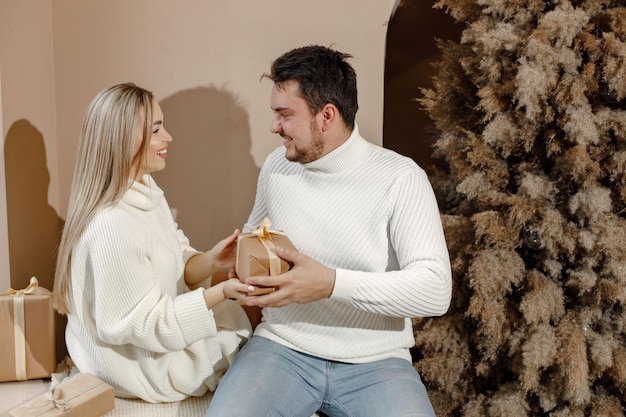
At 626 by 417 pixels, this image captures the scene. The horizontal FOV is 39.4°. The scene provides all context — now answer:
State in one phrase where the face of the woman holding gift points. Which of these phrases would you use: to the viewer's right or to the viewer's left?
to the viewer's right

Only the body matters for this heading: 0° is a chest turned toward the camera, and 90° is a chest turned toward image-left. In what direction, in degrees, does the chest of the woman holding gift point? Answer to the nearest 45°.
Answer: approximately 270°

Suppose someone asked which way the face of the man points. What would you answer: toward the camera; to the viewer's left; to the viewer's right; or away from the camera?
to the viewer's left

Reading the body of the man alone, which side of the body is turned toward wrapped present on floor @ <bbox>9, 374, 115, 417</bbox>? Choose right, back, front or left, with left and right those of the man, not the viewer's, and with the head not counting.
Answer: front

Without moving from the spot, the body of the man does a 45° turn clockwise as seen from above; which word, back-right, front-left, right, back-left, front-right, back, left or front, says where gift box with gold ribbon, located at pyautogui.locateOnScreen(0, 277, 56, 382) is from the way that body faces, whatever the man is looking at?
front

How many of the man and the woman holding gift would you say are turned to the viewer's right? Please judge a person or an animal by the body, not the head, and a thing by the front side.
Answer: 1

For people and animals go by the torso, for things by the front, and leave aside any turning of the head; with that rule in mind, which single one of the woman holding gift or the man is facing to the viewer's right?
the woman holding gift

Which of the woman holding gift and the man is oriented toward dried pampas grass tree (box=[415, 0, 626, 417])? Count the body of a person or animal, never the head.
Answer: the woman holding gift

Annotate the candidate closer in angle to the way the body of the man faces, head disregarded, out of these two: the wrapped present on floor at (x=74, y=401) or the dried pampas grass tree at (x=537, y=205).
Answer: the wrapped present on floor
